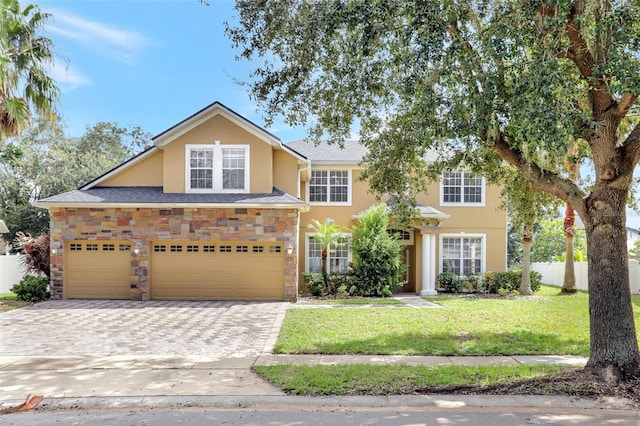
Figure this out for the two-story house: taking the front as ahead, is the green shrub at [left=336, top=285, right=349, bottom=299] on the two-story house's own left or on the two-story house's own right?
on the two-story house's own left

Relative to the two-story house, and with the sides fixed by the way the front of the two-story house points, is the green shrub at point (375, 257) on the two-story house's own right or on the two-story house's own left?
on the two-story house's own left

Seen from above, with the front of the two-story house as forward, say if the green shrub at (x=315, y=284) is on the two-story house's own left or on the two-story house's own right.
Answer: on the two-story house's own left

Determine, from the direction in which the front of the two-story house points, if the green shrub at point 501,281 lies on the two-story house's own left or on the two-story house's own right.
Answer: on the two-story house's own left

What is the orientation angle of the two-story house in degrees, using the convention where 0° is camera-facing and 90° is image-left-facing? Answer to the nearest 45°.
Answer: approximately 0°

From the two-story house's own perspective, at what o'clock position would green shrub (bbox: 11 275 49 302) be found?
The green shrub is roughly at 3 o'clock from the two-story house.

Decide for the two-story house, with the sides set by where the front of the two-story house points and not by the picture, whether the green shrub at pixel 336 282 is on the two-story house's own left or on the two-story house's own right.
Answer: on the two-story house's own left
